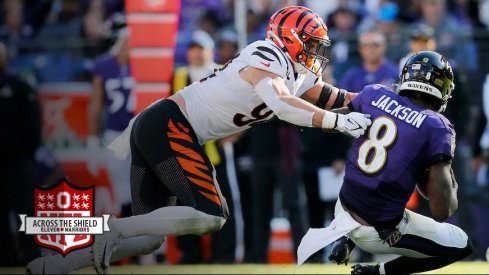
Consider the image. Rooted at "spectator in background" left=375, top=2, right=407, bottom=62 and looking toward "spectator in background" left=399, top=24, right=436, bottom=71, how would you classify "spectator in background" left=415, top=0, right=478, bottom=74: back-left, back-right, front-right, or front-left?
front-left

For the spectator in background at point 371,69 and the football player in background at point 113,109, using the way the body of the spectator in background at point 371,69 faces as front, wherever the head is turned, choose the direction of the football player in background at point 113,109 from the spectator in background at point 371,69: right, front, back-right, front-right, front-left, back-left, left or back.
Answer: right

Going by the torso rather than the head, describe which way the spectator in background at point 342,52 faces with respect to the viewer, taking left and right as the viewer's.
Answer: facing the viewer

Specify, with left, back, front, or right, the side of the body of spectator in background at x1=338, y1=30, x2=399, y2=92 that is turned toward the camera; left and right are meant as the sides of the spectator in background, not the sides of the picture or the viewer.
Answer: front

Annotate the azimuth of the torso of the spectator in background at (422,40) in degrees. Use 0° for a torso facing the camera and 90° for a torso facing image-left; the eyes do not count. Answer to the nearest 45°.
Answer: approximately 0°

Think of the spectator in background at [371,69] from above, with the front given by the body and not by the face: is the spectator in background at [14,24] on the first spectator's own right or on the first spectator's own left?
on the first spectator's own right

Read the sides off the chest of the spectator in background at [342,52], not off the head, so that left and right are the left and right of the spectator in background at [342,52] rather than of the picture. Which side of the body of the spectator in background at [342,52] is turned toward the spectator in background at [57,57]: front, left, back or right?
right
